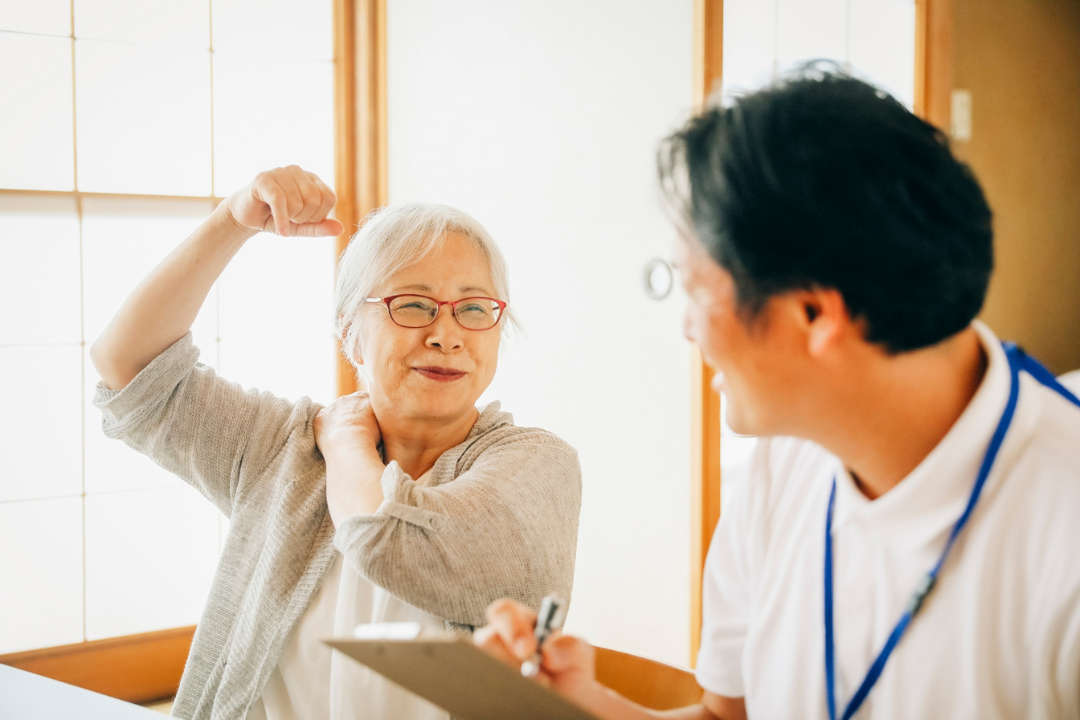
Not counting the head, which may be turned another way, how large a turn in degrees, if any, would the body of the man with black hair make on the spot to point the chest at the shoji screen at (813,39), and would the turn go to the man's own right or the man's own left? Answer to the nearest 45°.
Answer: approximately 135° to the man's own right

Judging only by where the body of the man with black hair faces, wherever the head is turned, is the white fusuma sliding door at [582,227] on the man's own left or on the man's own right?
on the man's own right

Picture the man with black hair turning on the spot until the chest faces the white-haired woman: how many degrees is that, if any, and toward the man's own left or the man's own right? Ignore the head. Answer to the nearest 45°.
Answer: approximately 90° to the man's own right

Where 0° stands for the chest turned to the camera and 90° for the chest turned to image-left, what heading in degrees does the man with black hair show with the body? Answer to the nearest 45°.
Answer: approximately 45°
